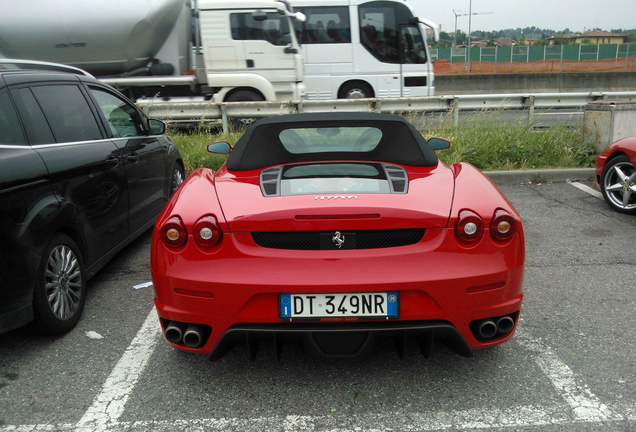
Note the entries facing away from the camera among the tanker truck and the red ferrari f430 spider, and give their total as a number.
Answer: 1

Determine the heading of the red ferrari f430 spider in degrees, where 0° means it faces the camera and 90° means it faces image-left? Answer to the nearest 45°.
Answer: approximately 180°

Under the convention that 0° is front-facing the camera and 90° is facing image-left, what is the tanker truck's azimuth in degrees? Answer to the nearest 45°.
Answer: approximately 270°

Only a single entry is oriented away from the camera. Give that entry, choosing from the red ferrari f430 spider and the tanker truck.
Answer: the red ferrari f430 spider

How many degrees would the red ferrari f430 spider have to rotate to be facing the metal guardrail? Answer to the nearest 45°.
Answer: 0° — it already faces it

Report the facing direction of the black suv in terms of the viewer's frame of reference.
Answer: facing away from the viewer and to the right of the viewer

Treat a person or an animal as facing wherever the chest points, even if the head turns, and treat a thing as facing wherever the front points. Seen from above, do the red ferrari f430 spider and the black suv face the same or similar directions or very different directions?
same or similar directions

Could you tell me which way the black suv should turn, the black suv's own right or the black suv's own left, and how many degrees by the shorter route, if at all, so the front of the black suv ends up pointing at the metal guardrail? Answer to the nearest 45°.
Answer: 0° — it already faces it

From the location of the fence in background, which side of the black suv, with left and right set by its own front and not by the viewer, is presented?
front

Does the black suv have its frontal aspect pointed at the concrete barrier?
yes

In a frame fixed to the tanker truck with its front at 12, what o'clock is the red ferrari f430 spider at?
The red ferrari f430 spider is roughly at 3 o'clock from the tanker truck.

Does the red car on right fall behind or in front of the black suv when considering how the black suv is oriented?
in front
